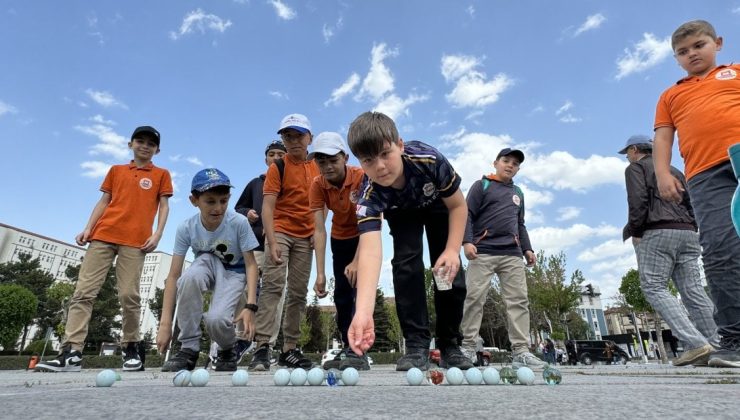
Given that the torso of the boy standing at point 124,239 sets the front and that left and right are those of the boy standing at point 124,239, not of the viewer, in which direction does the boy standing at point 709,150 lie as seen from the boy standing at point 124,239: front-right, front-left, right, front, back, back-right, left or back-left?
front-left

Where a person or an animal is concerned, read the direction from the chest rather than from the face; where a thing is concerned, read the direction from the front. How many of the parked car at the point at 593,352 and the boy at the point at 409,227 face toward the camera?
1

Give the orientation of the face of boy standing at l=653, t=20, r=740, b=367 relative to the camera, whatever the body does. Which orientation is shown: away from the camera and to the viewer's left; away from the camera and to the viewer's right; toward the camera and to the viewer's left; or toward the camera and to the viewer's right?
toward the camera and to the viewer's left

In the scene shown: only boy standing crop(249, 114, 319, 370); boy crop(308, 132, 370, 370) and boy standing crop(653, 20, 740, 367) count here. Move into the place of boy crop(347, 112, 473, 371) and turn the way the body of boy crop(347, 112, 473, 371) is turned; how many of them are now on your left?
1

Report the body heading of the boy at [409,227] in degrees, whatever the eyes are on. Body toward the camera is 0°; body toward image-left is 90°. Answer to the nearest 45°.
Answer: approximately 0°

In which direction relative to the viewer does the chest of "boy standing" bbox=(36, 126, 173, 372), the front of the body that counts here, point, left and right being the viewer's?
facing the viewer

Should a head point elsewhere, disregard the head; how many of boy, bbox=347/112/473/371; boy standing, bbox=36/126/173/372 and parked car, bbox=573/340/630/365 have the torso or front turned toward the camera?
2

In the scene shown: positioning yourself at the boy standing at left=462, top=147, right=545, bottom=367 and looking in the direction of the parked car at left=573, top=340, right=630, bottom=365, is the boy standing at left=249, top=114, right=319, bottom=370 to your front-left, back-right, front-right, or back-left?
back-left
